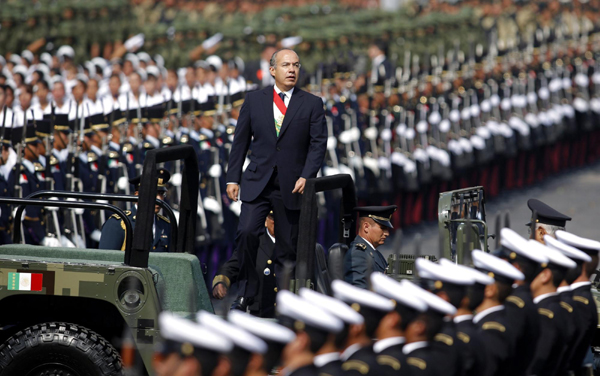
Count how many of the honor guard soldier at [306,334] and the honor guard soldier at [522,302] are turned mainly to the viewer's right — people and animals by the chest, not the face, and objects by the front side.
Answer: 0

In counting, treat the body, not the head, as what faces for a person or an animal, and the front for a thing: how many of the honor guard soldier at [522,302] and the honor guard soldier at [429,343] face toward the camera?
0

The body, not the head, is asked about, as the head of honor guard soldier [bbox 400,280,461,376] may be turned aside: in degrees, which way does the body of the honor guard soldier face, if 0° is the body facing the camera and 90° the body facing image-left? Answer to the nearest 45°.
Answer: approximately 135°

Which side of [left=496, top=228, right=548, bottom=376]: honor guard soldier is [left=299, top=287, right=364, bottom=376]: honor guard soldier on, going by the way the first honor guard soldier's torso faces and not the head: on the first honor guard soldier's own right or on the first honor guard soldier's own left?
on the first honor guard soldier's own left

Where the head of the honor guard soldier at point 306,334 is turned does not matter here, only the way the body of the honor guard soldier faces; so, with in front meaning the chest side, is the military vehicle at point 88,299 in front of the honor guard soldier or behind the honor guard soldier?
in front

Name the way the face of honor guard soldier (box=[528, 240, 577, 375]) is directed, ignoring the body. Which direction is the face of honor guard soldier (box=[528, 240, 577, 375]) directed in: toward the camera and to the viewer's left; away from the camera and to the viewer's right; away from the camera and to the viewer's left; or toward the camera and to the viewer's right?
away from the camera and to the viewer's left

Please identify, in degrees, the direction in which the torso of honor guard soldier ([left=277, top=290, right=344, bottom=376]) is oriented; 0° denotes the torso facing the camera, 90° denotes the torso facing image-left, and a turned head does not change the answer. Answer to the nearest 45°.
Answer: approximately 135°

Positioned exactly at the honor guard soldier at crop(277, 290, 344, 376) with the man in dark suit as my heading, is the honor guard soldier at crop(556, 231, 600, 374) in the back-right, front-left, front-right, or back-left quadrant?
front-right

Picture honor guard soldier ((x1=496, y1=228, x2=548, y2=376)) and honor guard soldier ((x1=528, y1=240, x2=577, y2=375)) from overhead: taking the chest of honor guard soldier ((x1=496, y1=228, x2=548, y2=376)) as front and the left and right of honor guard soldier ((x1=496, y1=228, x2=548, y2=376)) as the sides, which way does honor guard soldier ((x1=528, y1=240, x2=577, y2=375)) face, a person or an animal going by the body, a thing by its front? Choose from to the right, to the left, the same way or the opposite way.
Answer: the same way

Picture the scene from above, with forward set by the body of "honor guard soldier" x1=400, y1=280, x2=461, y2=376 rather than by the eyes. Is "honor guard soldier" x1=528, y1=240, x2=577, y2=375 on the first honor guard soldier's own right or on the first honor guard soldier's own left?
on the first honor guard soldier's own right

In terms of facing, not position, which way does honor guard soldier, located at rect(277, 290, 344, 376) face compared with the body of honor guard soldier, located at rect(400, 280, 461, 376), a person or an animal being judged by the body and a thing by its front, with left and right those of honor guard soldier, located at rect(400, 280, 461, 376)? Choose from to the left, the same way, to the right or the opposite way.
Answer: the same way

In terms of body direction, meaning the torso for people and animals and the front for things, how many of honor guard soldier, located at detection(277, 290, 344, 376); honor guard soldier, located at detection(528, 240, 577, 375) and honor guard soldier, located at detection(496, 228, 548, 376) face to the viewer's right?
0

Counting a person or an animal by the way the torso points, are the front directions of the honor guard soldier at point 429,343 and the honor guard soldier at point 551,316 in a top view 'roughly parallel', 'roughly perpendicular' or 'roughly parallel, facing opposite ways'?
roughly parallel

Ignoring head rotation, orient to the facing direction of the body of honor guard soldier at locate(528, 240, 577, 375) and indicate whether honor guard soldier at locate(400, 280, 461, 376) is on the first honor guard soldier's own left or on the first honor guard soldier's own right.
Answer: on the first honor guard soldier's own left
